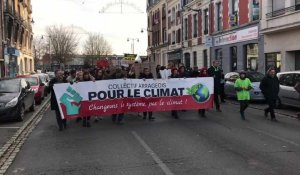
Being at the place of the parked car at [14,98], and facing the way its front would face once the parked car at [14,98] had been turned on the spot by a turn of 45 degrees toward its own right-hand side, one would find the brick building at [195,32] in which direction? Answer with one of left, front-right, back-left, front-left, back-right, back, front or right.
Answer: back-right

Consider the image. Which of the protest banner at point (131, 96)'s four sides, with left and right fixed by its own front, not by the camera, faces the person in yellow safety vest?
left

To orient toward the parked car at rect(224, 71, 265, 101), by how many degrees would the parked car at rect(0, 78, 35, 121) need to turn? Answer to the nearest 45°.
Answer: approximately 135° to its left

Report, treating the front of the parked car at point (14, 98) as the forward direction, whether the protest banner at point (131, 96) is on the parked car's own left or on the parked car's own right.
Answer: on the parked car's own left

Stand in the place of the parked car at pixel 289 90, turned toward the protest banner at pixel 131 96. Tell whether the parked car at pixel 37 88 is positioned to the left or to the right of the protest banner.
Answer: right

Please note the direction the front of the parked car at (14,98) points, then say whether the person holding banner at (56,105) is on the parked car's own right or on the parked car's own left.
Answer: on the parked car's own left

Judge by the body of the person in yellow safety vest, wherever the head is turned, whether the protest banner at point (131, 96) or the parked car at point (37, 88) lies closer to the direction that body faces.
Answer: the protest banner

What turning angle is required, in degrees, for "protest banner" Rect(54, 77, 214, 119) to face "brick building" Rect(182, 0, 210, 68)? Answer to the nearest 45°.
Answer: approximately 180°

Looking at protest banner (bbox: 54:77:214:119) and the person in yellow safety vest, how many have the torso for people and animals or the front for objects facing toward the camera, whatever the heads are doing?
2

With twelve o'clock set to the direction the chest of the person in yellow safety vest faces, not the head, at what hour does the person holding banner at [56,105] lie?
The person holding banner is roughly at 2 o'clock from the person in yellow safety vest.

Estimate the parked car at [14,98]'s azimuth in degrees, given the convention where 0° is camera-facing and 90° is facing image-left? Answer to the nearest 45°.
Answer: approximately 45°

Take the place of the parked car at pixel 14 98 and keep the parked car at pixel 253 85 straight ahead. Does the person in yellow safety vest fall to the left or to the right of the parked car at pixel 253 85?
right
